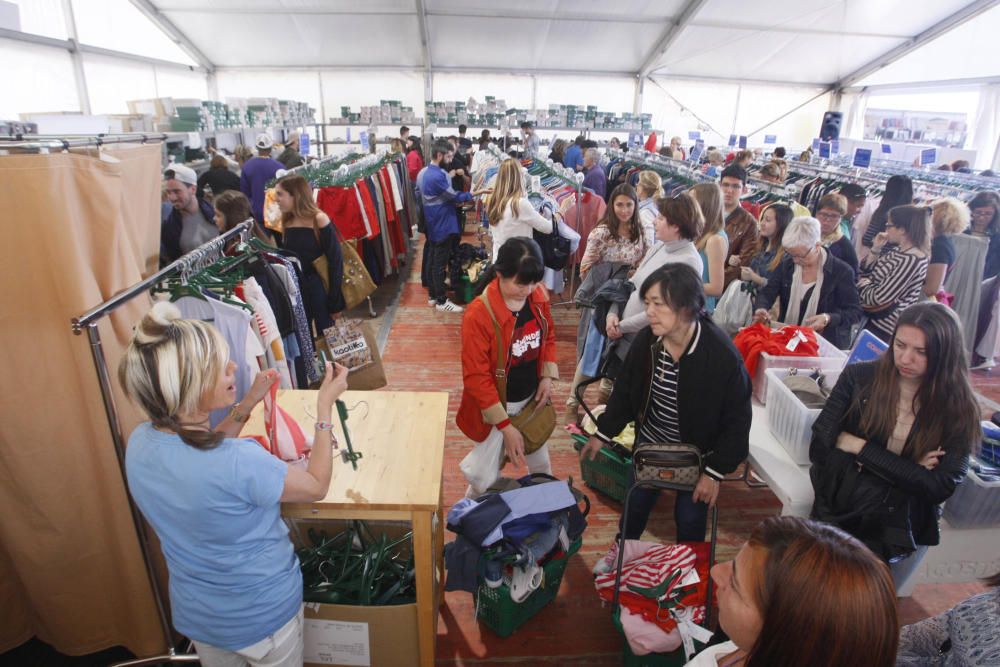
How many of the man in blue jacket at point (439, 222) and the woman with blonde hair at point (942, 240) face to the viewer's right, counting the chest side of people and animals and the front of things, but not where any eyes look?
1

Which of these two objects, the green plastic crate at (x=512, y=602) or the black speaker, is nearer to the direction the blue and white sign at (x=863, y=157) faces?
the green plastic crate

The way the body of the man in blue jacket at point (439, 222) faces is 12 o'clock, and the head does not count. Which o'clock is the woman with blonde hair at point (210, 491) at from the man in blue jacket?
The woman with blonde hair is roughly at 3 o'clock from the man in blue jacket.

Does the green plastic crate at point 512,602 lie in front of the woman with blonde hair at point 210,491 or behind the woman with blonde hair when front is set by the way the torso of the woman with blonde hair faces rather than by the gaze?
in front

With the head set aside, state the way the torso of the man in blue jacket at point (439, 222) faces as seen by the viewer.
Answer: to the viewer's right

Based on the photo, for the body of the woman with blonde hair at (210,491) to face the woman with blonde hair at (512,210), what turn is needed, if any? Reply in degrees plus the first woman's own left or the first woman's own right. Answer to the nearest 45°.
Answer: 0° — they already face them

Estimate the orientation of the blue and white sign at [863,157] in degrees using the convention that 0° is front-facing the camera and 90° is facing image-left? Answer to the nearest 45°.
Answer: approximately 0°

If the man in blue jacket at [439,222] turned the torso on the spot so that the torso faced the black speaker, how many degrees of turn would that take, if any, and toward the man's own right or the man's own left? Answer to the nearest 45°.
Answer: approximately 45° to the man's own left

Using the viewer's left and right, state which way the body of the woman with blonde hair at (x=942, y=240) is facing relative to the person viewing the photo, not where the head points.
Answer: facing to the left of the viewer

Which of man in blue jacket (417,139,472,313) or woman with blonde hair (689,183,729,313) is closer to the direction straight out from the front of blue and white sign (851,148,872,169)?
the woman with blonde hair

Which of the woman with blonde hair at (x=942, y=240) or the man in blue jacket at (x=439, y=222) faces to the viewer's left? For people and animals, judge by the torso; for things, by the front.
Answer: the woman with blonde hair

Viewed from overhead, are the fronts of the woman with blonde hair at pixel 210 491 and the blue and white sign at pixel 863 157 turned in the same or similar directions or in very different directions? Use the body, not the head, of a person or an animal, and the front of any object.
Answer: very different directions

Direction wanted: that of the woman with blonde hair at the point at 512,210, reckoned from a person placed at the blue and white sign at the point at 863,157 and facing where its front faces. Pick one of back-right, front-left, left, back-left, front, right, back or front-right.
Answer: front-right
